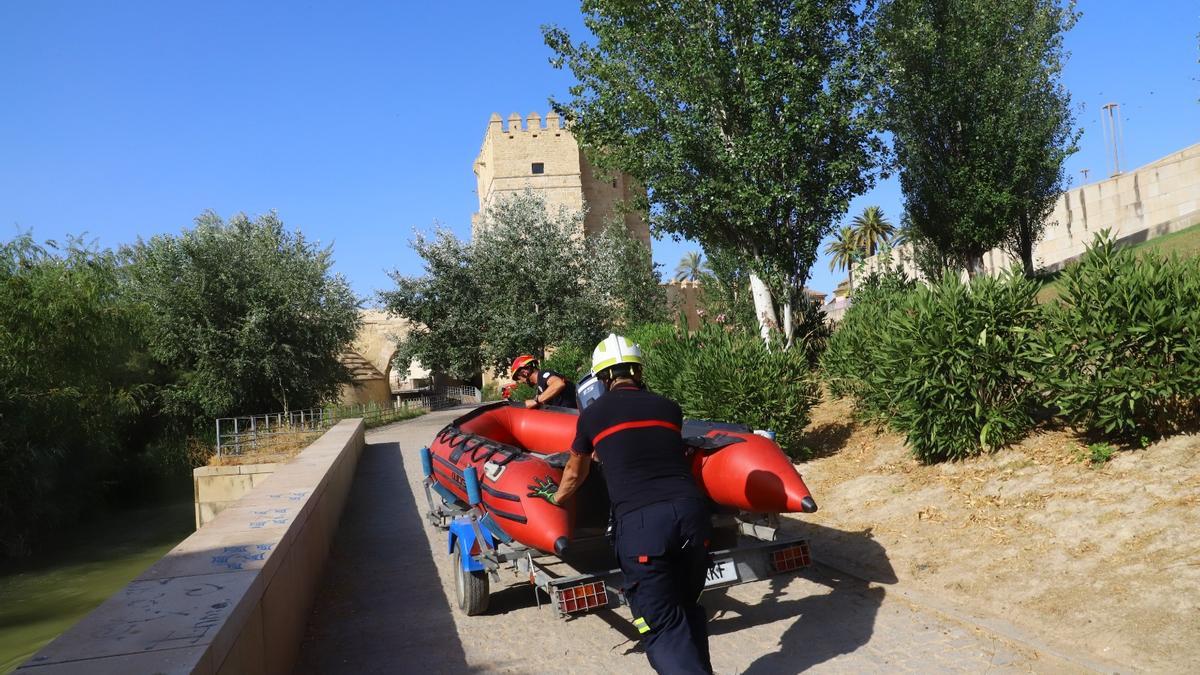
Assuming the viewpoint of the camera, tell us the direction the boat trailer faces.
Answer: facing away from the viewer and to the left of the viewer

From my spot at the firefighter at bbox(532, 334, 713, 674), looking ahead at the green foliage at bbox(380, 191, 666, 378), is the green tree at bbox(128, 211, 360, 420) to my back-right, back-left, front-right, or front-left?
front-left

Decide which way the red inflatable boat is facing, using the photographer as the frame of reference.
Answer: facing away from the viewer and to the left of the viewer

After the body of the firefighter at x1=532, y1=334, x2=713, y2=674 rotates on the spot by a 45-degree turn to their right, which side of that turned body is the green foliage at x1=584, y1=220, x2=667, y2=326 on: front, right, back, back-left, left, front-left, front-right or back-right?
front

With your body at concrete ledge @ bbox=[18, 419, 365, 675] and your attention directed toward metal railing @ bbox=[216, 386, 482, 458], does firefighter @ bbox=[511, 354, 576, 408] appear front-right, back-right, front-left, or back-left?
front-right

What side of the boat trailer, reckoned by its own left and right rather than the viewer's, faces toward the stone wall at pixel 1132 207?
right

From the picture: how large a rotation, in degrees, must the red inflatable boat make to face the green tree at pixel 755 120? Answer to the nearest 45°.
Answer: approximately 45° to its right

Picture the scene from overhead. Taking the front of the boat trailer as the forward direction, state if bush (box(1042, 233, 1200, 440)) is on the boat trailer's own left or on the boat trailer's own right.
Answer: on the boat trailer's own right

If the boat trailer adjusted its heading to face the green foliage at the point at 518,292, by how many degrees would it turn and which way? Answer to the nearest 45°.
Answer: approximately 45° to its right

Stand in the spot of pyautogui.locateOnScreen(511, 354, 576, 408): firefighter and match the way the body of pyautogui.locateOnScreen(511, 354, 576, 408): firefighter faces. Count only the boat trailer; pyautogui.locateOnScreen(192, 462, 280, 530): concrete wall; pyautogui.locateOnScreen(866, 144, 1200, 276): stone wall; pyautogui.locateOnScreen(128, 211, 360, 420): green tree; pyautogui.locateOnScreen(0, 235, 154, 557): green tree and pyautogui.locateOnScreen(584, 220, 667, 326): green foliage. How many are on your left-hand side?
1

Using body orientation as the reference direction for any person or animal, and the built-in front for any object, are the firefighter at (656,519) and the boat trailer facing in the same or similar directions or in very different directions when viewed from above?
same or similar directions

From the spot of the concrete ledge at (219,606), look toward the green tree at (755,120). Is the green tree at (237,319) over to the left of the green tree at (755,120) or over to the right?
left

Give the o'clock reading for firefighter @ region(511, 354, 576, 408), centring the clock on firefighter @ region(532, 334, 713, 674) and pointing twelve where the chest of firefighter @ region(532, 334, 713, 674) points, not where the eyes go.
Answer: firefighter @ region(511, 354, 576, 408) is roughly at 1 o'clock from firefighter @ region(532, 334, 713, 674).

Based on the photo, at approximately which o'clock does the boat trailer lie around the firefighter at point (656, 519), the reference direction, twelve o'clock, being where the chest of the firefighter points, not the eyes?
The boat trailer is roughly at 1 o'clock from the firefighter.

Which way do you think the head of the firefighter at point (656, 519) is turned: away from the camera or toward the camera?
away from the camera

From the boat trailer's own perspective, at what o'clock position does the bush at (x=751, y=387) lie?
The bush is roughly at 2 o'clock from the boat trailer.
